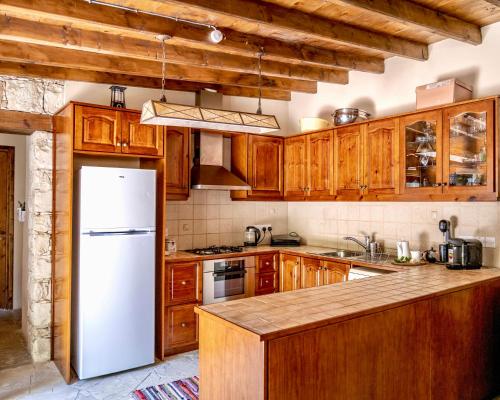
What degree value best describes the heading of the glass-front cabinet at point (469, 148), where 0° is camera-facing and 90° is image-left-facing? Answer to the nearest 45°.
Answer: approximately 45°

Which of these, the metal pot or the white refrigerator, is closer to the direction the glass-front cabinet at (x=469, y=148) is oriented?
the white refrigerator

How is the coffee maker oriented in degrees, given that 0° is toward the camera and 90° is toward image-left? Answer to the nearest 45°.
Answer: approximately 45°

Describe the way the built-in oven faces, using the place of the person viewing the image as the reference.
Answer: facing the viewer and to the right of the viewer

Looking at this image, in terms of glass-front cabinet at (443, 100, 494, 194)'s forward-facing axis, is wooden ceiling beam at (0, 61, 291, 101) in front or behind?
in front
